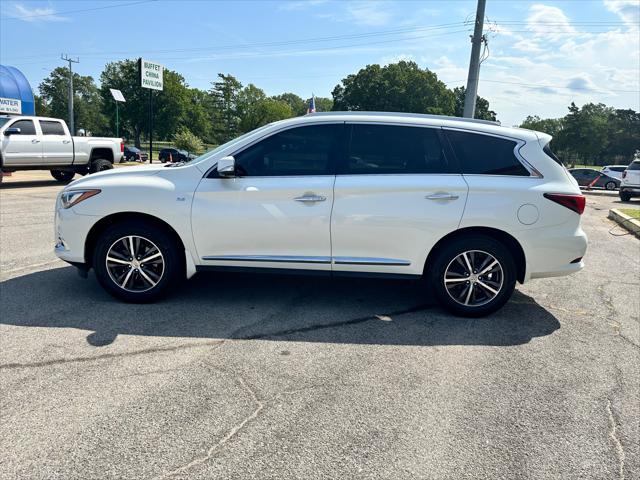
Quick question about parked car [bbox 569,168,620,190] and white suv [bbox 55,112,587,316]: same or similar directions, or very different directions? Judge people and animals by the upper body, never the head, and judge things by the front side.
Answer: very different directions

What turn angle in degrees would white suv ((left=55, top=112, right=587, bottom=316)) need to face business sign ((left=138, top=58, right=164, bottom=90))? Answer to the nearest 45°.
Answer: approximately 45° to its right

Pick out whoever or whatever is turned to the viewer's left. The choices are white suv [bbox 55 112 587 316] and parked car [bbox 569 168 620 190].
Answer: the white suv

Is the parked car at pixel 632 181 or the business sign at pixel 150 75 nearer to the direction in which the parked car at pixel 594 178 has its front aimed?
the parked car

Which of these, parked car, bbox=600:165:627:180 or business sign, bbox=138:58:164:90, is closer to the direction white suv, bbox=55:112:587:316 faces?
the business sign

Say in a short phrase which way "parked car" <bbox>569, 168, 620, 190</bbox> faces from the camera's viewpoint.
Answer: facing to the right of the viewer

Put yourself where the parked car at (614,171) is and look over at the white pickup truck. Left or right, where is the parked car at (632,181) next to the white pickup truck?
left

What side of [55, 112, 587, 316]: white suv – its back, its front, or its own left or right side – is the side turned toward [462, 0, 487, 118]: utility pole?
right

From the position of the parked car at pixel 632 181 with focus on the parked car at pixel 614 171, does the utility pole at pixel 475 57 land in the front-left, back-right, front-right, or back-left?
back-left

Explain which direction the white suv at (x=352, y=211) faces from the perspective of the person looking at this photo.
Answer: facing to the left of the viewer
